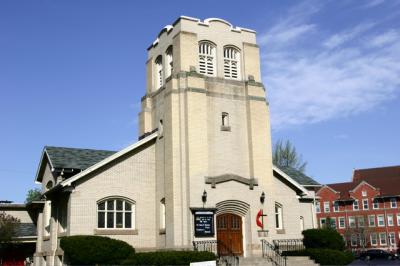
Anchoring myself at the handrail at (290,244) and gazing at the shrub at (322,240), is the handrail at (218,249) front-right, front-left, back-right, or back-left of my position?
back-right

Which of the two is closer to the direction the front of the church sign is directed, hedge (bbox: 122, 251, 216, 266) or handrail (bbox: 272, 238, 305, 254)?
the hedge

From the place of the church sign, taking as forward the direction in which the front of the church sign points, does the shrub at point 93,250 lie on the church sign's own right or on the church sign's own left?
on the church sign's own right

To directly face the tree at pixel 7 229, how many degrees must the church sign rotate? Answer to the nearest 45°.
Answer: approximately 135° to its right

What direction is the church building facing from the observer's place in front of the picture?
facing the viewer and to the right of the viewer

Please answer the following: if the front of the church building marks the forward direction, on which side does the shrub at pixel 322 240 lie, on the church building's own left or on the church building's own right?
on the church building's own left

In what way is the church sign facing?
toward the camera

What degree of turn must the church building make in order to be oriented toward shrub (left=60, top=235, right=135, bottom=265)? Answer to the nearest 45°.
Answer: approximately 90° to its right
